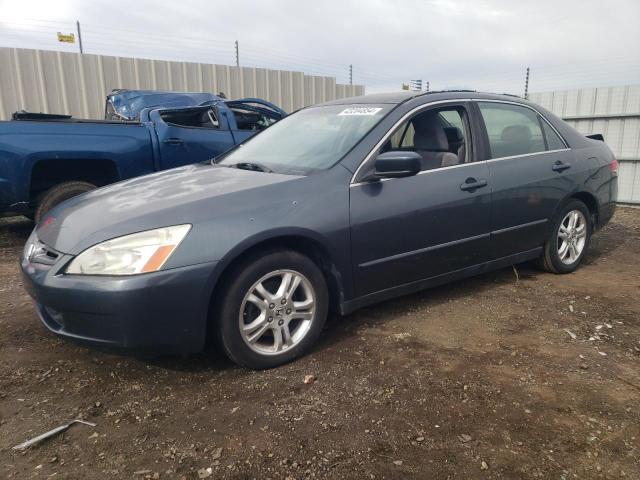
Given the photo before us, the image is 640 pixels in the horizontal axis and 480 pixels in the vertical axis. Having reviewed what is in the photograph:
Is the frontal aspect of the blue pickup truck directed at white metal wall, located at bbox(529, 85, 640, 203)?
yes

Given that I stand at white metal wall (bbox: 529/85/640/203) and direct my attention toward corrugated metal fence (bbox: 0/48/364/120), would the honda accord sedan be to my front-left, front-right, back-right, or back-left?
front-left

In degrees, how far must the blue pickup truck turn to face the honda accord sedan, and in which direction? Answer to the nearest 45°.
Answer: approximately 90° to its right

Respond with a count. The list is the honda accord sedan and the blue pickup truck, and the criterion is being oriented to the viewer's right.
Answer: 1

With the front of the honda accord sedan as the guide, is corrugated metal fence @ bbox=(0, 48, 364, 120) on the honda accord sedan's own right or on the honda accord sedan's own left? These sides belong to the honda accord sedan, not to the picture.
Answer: on the honda accord sedan's own right

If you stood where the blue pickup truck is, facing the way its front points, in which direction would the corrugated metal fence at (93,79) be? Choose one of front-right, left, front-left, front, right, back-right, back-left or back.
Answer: left

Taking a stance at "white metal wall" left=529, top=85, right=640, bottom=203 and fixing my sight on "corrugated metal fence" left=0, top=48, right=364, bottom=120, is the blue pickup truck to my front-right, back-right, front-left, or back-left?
front-left

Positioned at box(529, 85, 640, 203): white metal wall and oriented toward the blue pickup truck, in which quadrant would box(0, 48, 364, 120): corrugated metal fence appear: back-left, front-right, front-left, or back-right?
front-right

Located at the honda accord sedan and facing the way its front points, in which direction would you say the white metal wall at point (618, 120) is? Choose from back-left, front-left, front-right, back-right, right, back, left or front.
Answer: back

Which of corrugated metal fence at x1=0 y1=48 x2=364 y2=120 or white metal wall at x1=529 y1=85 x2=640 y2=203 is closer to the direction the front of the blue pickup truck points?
the white metal wall

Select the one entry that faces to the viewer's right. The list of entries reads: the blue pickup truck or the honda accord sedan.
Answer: the blue pickup truck

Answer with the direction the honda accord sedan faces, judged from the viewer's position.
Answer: facing the viewer and to the left of the viewer

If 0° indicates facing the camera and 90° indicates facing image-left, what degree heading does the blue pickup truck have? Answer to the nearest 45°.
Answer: approximately 270°

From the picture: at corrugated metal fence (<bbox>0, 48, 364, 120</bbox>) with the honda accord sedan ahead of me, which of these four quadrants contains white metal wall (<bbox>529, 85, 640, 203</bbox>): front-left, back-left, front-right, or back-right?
front-left

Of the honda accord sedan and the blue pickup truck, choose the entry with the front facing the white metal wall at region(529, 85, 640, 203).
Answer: the blue pickup truck
